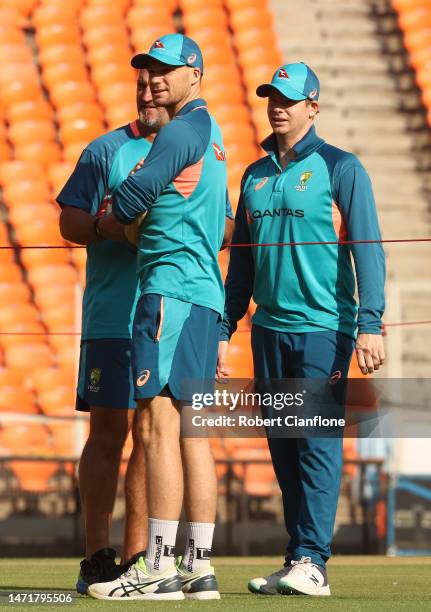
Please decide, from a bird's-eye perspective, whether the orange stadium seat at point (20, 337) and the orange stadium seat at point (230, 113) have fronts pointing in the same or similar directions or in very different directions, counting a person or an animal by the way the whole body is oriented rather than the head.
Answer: same or similar directions

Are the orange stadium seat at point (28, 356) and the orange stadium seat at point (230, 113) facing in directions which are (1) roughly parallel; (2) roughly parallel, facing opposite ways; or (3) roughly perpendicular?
roughly parallel

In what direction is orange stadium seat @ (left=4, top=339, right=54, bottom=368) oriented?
toward the camera

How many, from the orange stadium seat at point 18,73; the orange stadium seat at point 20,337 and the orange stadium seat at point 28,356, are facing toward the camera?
3

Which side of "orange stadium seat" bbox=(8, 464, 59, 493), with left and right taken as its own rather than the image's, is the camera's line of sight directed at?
front

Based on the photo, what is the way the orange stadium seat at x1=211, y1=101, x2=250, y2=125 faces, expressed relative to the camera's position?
facing the viewer

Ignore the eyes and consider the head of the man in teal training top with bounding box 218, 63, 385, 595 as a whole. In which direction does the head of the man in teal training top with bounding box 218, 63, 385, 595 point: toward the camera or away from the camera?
toward the camera

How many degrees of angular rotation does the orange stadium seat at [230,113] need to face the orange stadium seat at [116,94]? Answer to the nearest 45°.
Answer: approximately 90° to its right

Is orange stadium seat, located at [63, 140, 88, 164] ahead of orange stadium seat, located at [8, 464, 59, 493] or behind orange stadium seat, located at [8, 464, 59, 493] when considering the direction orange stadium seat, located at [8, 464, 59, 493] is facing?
behind

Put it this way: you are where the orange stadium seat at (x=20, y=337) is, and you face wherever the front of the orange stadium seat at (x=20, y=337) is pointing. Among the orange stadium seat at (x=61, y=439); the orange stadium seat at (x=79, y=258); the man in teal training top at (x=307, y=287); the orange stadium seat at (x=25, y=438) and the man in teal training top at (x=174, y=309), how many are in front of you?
4

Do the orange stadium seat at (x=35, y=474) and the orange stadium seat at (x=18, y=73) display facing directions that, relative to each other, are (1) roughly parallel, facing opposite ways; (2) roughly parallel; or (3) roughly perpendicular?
roughly parallel

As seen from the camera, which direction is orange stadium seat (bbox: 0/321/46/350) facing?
toward the camera
